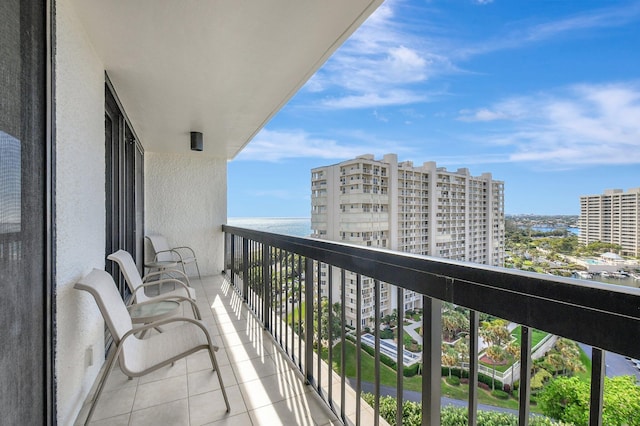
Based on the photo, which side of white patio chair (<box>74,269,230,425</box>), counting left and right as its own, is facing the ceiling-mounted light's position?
left

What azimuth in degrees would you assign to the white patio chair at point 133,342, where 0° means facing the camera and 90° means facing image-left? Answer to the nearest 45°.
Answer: approximately 270°

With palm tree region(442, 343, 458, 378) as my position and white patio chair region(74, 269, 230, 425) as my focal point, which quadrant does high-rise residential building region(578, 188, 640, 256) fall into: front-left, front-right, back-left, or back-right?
back-left

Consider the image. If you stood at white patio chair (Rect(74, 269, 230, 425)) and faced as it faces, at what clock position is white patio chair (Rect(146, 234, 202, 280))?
white patio chair (Rect(146, 234, 202, 280)) is roughly at 9 o'clock from white patio chair (Rect(74, 269, 230, 425)).
